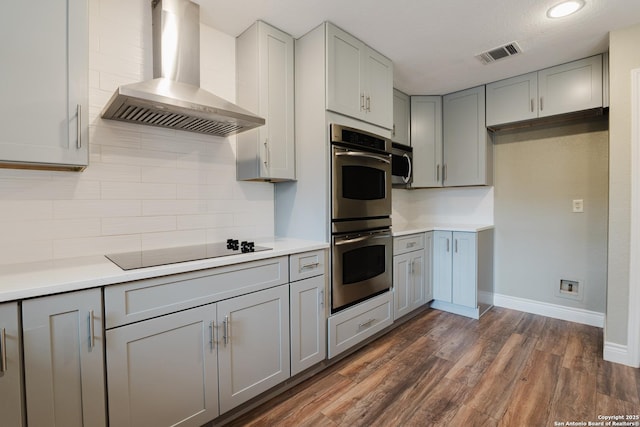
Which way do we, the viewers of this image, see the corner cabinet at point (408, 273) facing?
facing the viewer and to the right of the viewer

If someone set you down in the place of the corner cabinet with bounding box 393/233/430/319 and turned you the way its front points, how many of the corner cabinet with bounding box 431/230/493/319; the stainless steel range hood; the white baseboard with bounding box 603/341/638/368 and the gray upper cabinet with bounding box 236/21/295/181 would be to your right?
2

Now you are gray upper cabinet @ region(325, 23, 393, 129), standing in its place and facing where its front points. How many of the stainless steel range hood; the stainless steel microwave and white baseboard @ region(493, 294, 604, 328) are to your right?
1

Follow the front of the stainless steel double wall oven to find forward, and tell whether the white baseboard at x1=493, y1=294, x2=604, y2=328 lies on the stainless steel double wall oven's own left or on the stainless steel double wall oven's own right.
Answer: on the stainless steel double wall oven's own left

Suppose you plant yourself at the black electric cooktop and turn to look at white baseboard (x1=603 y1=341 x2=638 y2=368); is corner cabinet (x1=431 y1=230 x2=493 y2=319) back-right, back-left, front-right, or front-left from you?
front-left

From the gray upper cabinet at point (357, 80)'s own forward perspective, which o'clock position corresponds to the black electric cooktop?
The black electric cooktop is roughly at 3 o'clock from the gray upper cabinet.

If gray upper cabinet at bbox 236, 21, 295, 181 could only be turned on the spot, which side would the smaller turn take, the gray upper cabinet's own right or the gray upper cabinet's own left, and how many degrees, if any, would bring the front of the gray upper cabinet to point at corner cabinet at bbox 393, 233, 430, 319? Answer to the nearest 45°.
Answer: approximately 45° to the gray upper cabinet's own left

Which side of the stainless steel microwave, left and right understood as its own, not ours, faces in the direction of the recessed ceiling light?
front

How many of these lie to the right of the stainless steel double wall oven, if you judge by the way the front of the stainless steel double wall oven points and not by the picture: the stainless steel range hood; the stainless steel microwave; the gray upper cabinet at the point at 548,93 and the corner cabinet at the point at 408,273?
1
